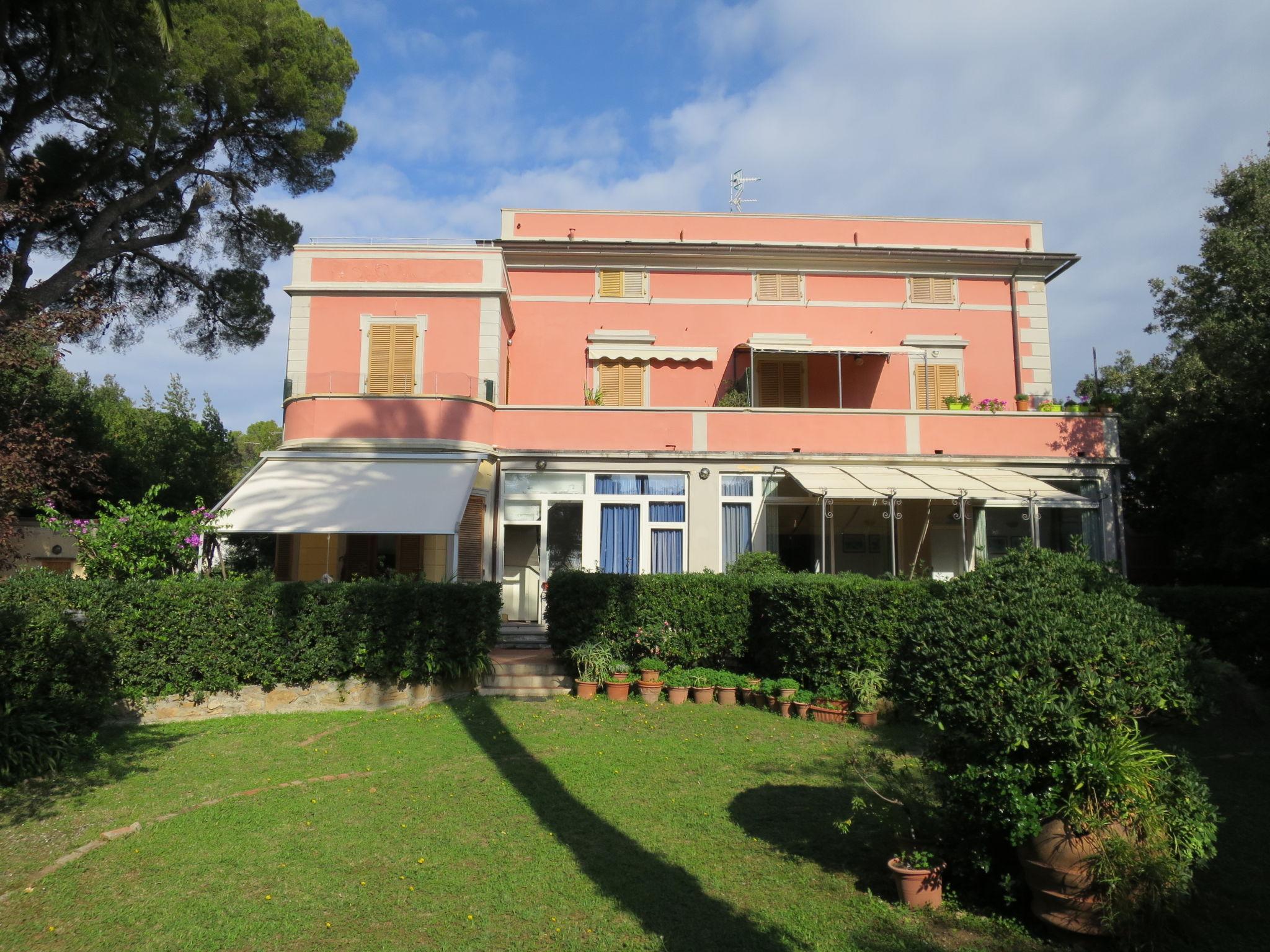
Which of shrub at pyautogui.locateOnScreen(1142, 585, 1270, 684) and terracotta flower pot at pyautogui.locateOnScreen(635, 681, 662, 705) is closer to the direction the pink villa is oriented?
the terracotta flower pot

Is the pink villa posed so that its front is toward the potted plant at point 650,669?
yes

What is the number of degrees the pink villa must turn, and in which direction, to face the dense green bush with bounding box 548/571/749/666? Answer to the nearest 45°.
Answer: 0° — it already faces it

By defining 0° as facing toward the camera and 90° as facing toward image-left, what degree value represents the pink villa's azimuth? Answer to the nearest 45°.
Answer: approximately 0°

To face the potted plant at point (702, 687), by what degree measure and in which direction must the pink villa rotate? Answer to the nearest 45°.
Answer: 0° — it already faces it

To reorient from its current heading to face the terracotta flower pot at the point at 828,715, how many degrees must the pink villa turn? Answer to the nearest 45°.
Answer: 0° — it already faces it

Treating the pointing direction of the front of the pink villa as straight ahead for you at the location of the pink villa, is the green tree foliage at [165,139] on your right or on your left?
on your right

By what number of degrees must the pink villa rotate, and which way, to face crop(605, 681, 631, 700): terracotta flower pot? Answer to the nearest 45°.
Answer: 0° — it already faces it

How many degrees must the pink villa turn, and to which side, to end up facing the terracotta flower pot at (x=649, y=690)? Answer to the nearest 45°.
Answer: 0° — it already faces it

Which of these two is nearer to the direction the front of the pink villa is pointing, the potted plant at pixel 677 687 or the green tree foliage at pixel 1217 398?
the potted plant

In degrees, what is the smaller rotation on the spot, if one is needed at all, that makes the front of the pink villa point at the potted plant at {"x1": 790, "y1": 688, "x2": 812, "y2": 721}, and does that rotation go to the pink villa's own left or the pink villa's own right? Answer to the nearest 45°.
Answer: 0° — it already faces it

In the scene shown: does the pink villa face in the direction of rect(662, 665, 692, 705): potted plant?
yes

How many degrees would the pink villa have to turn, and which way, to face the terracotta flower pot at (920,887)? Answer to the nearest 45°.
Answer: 0° — it already faces it
